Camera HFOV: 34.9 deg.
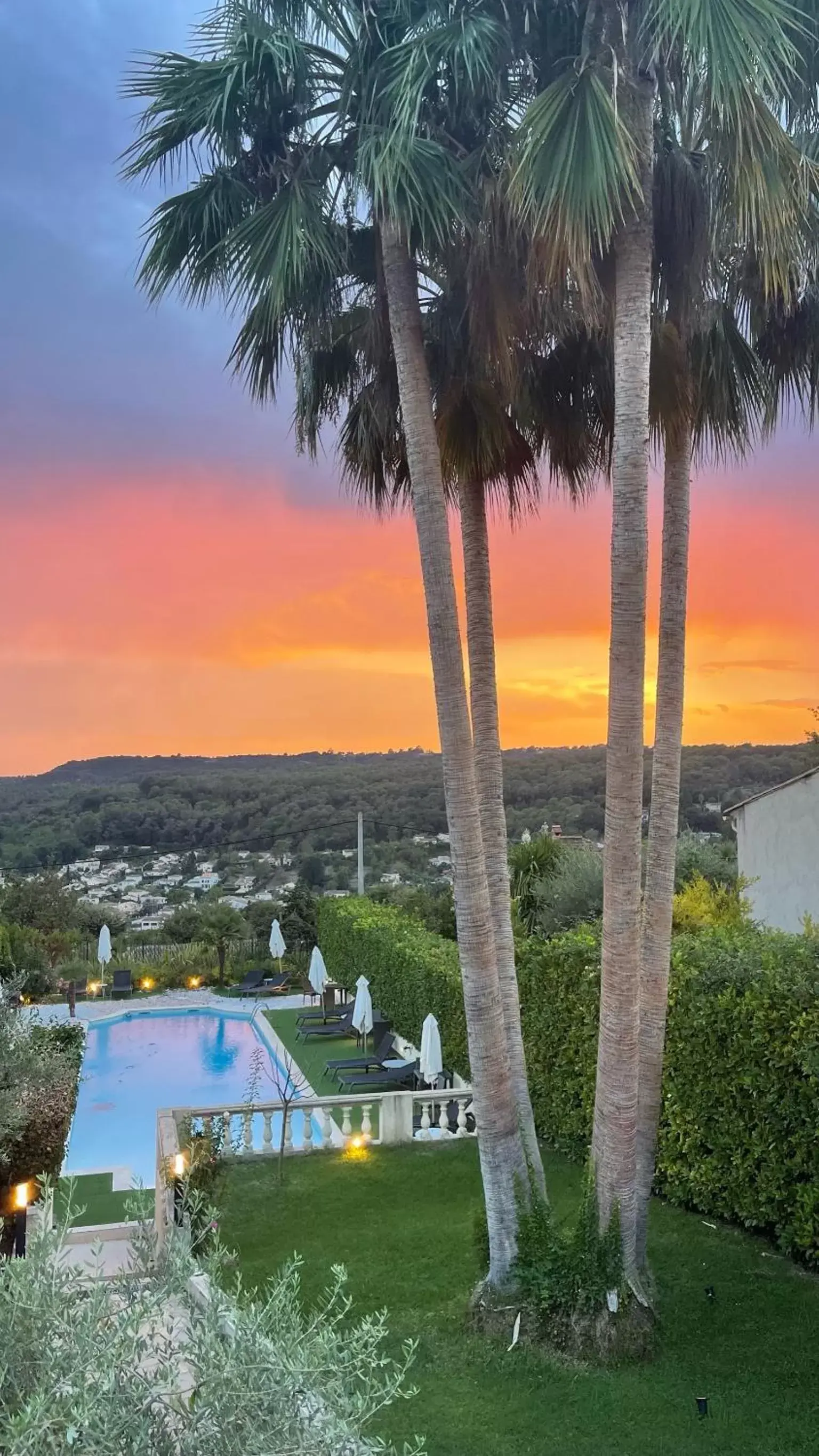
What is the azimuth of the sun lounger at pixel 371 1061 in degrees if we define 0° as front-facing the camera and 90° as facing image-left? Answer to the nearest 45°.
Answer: approximately 90°

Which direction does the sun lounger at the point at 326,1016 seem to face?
to the viewer's left

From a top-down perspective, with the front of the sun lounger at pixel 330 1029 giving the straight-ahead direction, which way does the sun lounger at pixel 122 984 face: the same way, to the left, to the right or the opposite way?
to the left

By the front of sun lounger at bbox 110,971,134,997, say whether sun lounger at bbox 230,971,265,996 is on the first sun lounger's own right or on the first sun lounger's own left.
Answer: on the first sun lounger's own left

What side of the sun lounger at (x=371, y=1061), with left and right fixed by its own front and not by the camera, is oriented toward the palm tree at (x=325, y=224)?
left

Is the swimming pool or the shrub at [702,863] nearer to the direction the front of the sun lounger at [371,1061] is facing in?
the swimming pool

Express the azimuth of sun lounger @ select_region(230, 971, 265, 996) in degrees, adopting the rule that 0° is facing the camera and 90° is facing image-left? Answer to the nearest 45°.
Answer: approximately 45°

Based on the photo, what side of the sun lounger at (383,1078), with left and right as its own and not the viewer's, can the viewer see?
left

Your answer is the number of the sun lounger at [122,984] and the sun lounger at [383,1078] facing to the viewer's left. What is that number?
1

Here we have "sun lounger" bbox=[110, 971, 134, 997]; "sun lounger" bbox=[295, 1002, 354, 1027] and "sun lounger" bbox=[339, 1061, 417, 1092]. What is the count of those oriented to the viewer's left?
2

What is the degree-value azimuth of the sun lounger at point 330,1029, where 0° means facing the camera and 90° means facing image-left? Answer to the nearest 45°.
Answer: approximately 90°

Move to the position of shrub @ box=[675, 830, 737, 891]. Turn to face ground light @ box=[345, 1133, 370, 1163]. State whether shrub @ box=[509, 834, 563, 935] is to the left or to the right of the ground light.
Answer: right
